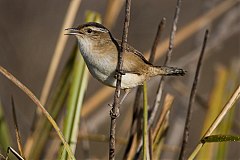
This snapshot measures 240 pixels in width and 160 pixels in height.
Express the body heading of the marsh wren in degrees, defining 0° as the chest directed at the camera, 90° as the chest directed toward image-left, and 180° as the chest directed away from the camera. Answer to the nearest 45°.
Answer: approximately 90°
